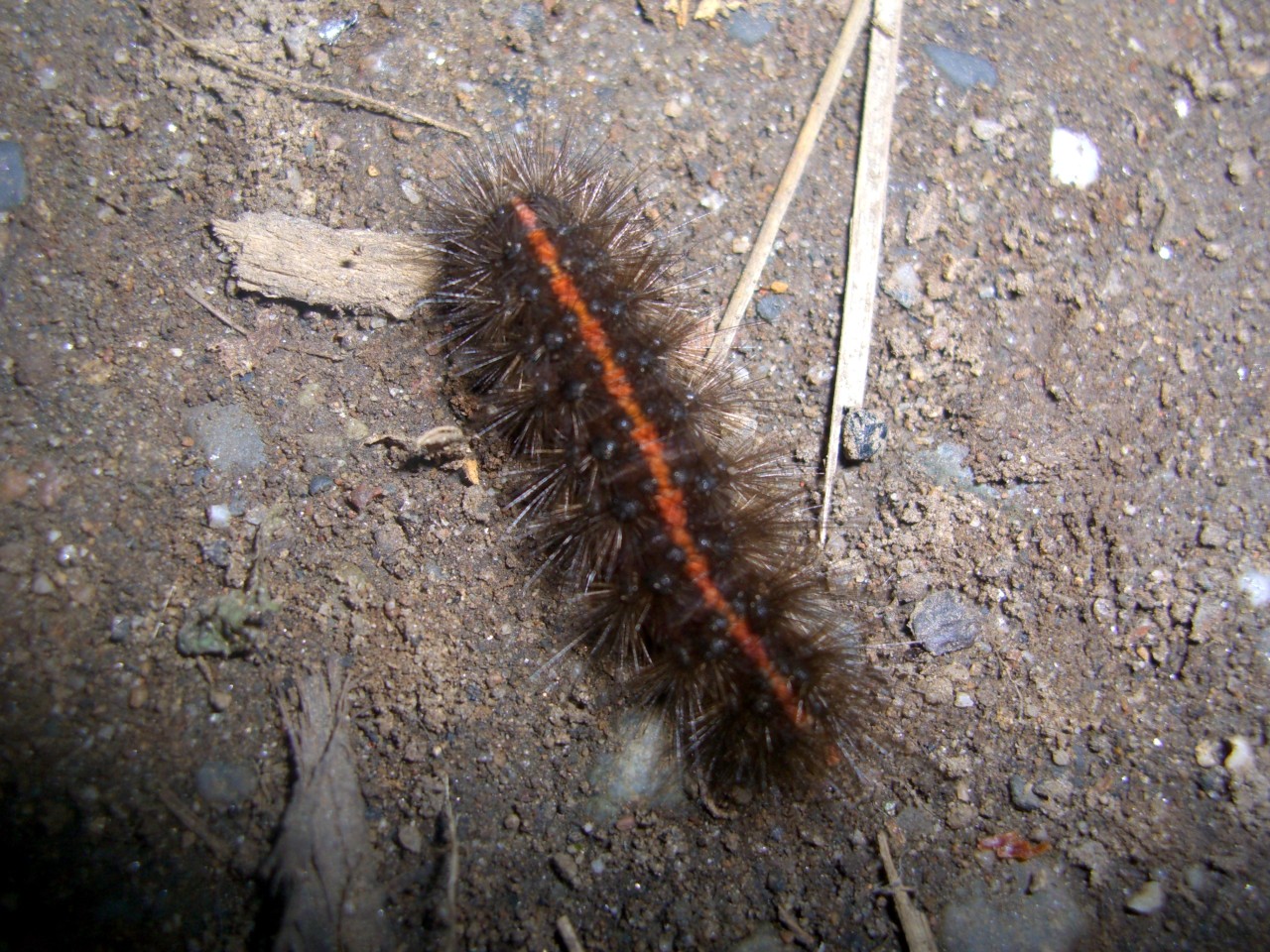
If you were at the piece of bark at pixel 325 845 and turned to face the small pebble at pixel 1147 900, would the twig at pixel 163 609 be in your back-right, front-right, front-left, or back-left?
back-left

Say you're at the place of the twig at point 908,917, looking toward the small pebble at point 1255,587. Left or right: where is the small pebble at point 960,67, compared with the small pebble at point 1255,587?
left
